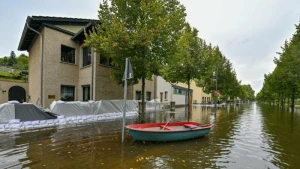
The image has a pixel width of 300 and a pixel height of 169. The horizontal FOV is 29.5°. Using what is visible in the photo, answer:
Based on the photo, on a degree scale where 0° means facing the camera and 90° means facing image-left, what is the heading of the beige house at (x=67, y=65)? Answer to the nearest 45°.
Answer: approximately 315°

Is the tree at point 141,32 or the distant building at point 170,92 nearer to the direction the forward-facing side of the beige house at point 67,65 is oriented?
the tree

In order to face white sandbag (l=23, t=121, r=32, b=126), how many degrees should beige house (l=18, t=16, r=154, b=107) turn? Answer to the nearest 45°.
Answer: approximately 45° to its right

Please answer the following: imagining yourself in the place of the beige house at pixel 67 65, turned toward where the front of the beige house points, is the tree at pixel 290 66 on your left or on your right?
on your left
